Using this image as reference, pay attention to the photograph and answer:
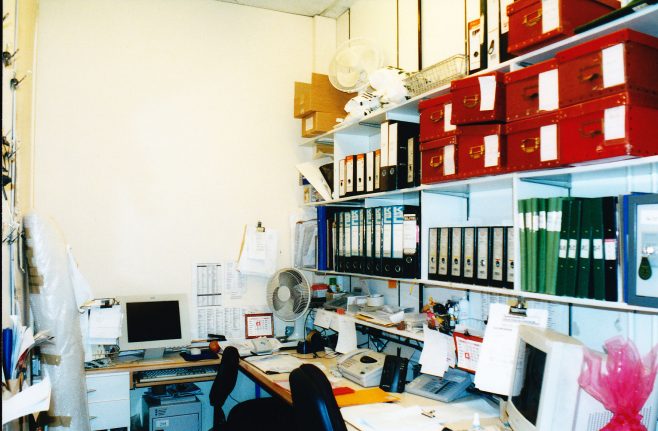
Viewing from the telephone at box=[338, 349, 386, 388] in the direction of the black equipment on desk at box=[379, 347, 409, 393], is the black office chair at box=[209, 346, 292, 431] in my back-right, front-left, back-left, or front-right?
back-right

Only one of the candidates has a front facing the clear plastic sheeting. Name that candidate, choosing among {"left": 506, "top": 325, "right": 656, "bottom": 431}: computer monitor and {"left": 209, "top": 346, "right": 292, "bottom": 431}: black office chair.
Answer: the computer monitor

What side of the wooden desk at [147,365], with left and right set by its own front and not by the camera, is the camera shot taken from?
front

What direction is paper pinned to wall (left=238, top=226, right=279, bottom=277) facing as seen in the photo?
toward the camera

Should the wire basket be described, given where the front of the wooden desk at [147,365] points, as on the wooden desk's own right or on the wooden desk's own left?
on the wooden desk's own left

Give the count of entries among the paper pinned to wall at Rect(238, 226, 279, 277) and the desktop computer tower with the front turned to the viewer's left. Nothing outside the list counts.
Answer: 0

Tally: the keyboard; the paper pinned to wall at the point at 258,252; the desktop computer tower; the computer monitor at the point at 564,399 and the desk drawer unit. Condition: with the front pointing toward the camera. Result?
4

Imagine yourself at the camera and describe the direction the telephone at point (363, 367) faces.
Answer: facing the viewer and to the left of the viewer

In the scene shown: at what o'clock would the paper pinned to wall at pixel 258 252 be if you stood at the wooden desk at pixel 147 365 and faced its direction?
The paper pinned to wall is roughly at 8 o'clock from the wooden desk.

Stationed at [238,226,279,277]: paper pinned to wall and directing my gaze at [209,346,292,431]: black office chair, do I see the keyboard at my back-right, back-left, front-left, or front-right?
front-right

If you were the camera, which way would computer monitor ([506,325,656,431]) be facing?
facing to the left of the viewer

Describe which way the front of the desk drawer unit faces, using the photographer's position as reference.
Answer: facing the viewer

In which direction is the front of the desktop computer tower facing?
toward the camera
